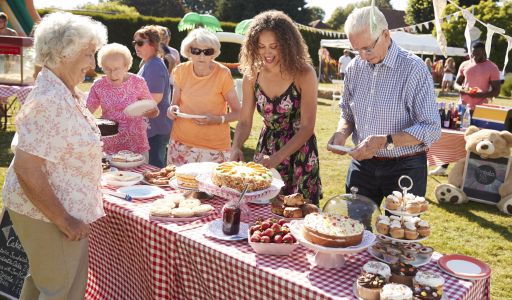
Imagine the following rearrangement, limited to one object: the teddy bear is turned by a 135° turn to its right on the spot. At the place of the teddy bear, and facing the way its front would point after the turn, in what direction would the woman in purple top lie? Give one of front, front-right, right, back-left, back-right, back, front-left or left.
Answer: left

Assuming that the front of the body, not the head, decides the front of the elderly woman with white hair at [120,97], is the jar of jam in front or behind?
in front

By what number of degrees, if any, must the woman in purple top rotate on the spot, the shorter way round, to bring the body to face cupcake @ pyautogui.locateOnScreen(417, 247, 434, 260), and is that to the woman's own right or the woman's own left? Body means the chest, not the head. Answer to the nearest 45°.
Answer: approximately 90° to the woman's own left

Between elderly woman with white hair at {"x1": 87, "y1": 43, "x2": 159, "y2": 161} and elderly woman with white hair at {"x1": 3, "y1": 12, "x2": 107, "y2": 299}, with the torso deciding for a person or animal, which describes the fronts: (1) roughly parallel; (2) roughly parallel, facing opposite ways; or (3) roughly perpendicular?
roughly perpendicular

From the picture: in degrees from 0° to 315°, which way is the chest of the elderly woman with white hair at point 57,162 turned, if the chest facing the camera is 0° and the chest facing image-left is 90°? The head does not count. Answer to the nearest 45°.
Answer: approximately 270°

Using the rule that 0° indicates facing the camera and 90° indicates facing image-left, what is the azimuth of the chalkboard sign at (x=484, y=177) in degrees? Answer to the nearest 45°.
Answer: approximately 0°
